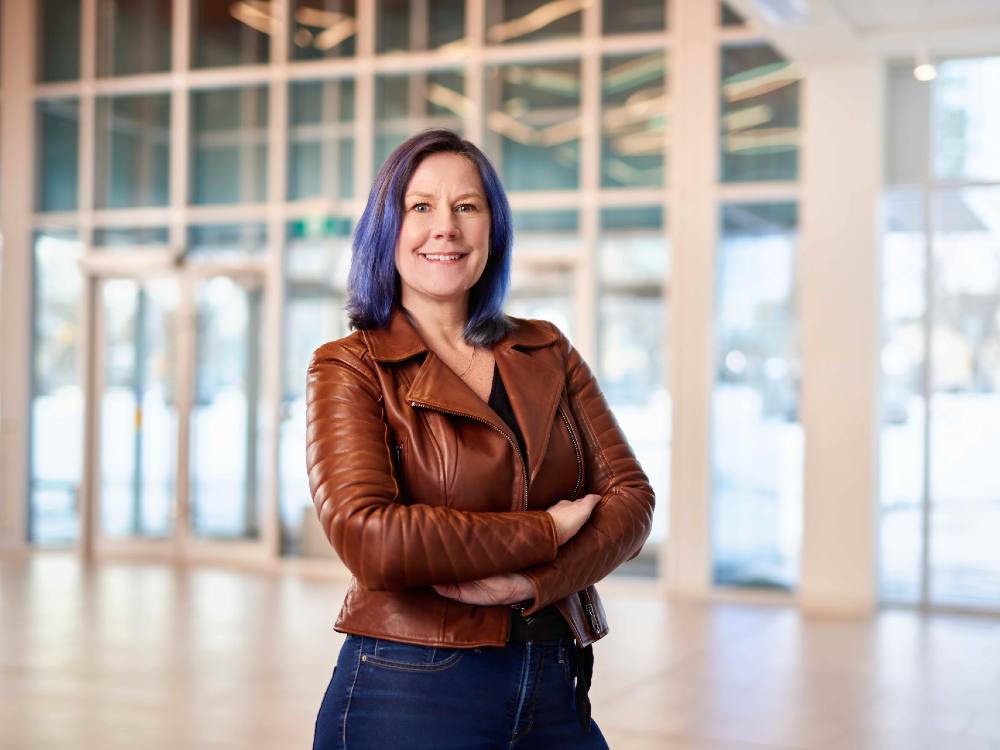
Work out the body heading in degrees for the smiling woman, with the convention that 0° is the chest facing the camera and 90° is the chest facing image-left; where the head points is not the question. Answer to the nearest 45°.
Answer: approximately 315°

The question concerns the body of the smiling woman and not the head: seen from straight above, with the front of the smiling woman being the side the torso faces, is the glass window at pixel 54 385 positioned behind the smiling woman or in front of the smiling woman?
behind

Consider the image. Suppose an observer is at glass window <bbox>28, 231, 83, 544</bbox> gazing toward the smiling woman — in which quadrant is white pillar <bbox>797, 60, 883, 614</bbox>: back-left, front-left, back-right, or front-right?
front-left

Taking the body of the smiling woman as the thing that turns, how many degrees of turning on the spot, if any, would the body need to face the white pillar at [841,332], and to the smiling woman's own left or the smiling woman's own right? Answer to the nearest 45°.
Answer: approximately 135° to the smiling woman's own left

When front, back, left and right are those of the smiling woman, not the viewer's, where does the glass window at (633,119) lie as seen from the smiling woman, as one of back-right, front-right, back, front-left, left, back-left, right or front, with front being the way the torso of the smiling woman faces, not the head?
back-left

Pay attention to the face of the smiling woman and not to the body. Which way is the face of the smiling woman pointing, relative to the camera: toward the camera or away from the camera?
toward the camera

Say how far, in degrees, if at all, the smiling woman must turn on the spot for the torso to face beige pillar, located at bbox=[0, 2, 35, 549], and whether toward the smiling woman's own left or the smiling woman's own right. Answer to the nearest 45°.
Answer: approximately 180°

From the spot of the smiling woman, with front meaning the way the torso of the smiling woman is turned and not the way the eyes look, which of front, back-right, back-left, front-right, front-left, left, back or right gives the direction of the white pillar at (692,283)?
back-left

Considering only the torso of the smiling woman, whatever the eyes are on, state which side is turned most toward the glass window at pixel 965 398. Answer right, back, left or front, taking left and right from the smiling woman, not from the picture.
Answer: left

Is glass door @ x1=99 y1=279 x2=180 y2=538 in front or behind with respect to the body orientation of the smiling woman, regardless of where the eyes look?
behind

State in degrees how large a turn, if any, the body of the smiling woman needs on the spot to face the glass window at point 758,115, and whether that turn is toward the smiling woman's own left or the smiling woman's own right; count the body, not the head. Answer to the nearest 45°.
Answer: approximately 135° to the smiling woman's own left

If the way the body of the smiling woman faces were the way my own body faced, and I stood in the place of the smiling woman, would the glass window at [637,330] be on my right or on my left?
on my left
